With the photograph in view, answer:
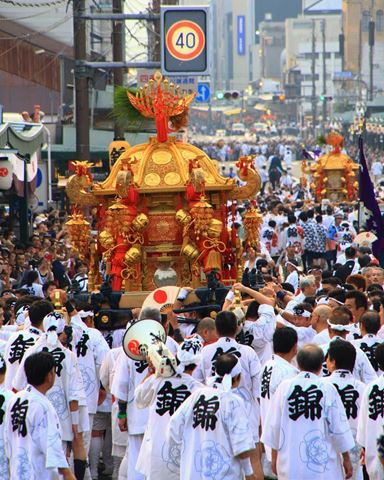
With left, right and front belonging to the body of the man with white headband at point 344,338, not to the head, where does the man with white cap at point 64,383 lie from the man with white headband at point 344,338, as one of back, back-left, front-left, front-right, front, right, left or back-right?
left

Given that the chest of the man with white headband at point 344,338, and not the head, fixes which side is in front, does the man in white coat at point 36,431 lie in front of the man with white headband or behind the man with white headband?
behind

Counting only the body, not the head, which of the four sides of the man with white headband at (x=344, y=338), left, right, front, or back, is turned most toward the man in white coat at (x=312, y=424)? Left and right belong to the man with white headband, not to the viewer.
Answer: back

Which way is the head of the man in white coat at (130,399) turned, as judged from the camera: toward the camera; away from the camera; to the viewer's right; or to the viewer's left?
away from the camera

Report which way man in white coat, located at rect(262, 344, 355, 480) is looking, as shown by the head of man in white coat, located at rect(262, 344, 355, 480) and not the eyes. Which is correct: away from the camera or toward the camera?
away from the camera

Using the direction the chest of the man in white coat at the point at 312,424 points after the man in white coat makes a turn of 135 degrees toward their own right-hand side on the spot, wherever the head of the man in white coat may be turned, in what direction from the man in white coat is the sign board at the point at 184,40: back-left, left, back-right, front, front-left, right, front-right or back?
back-left

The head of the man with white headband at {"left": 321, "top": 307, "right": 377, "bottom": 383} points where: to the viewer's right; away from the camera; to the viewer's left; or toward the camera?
away from the camera

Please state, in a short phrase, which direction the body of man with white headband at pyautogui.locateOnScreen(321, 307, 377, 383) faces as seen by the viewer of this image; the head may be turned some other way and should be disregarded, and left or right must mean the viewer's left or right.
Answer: facing away from the viewer

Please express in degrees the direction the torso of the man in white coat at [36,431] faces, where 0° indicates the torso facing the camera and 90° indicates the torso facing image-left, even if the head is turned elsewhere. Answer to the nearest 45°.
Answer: approximately 225°

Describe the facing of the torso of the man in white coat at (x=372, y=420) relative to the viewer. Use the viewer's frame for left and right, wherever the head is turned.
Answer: facing away from the viewer

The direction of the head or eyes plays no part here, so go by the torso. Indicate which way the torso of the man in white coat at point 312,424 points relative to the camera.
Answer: away from the camera

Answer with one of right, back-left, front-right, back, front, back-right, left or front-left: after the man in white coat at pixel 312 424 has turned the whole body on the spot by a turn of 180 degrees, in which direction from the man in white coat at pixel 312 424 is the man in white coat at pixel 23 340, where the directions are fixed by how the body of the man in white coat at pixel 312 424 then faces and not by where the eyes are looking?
back-right

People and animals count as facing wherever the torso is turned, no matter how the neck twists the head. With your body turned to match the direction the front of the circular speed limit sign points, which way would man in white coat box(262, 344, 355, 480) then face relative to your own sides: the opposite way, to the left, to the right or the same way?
the opposite way

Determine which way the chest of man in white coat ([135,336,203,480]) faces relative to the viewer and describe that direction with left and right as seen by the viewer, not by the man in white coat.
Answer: facing away from the viewer
